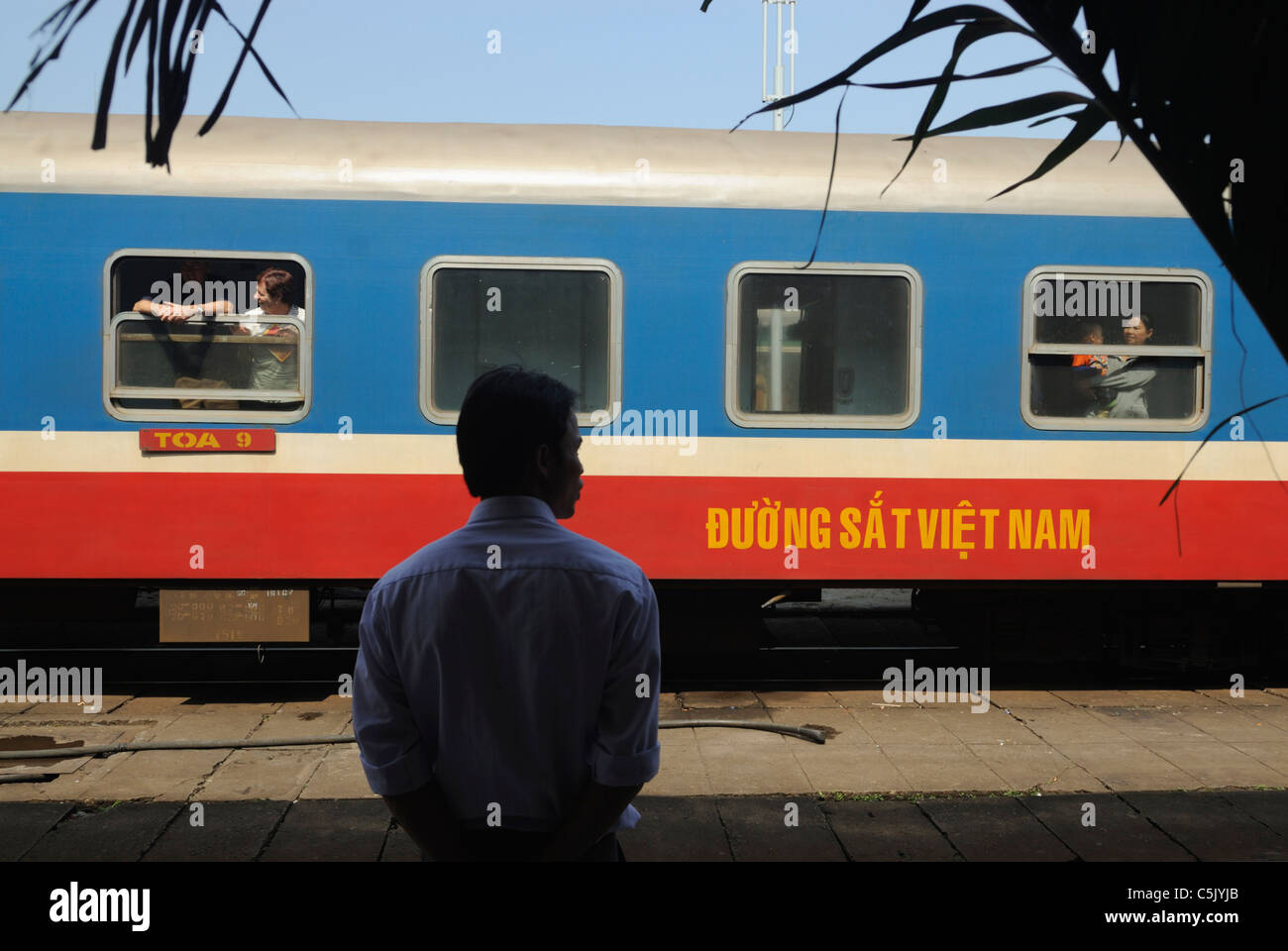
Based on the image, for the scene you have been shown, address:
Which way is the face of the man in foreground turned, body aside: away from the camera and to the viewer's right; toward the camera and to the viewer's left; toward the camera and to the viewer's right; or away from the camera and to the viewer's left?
away from the camera and to the viewer's right

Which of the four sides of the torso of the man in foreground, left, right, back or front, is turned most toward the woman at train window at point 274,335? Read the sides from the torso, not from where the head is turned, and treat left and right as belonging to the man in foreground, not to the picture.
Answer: front

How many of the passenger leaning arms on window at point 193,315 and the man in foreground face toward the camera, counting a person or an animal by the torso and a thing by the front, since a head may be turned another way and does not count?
1

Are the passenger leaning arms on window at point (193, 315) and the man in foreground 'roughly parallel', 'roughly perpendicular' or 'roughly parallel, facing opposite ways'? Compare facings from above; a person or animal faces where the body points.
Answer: roughly parallel, facing opposite ways

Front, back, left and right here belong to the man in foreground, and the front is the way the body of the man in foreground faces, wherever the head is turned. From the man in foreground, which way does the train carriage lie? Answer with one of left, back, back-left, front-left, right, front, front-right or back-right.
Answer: front

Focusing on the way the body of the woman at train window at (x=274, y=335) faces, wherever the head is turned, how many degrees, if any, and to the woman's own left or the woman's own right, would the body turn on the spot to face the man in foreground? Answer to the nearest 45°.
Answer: approximately 45° to the woman's own left

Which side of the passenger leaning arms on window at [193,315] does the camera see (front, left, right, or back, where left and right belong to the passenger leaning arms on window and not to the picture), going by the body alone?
front

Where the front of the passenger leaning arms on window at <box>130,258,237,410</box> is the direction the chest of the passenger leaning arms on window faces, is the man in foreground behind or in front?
in front

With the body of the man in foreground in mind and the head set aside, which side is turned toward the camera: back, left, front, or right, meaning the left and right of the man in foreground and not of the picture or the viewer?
back

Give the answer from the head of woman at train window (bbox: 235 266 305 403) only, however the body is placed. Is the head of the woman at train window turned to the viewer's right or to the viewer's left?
to the viewer's left

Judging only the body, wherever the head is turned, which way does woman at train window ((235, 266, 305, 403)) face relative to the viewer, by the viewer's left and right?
facing the viewer and to the left of the viewer

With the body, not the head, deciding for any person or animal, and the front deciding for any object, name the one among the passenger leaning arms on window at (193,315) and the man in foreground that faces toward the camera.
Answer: the passenger leaning arms on window

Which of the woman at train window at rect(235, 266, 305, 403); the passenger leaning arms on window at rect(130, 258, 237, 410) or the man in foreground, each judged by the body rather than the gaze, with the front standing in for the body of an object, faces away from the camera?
the man in foreground
